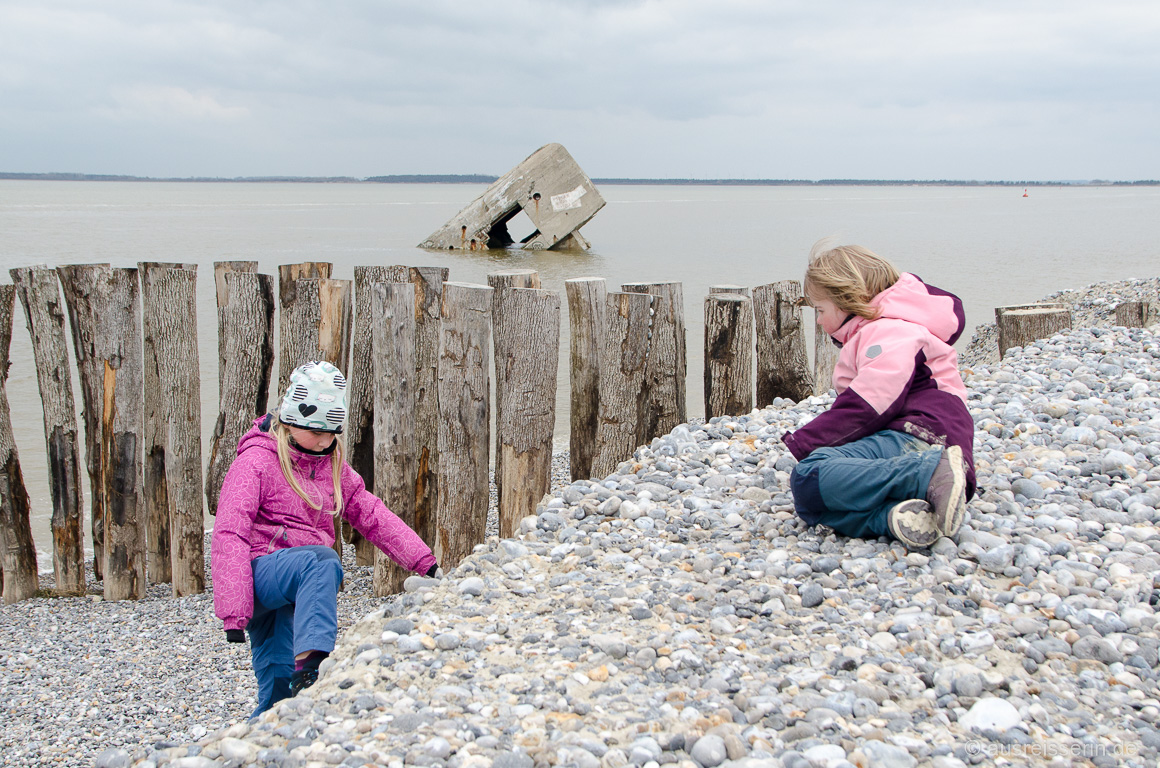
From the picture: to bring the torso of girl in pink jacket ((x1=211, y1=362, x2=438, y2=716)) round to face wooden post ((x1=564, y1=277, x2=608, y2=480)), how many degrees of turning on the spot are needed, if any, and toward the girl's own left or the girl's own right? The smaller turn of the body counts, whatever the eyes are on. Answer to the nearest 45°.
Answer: approximately 90° to the girl's own left

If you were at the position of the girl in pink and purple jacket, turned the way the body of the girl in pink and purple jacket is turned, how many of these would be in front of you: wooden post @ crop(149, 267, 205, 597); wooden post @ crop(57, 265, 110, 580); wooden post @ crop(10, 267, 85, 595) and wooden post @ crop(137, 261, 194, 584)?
4

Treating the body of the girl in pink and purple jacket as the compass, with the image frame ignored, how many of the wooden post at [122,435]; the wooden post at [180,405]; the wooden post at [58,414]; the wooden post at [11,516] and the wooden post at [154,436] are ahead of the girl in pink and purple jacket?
5

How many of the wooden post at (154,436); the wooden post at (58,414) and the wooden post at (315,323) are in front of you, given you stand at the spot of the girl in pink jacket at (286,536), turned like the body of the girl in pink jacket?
0

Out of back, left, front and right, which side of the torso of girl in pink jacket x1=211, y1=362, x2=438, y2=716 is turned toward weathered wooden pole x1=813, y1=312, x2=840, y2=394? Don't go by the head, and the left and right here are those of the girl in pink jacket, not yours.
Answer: left

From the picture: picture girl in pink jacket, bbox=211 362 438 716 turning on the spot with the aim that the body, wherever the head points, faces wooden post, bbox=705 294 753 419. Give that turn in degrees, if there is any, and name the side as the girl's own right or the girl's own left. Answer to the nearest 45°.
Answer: approximately 90° to the girl's own left

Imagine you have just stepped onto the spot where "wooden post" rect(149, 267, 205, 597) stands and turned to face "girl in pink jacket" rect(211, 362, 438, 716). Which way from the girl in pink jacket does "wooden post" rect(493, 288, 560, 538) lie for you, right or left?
left

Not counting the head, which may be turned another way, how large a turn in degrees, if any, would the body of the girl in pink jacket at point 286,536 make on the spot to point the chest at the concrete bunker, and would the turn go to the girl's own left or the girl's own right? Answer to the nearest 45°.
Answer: approximately 135° to the girl's own left

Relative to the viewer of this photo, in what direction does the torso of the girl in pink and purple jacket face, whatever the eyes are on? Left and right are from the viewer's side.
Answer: facing to the left of the viewer

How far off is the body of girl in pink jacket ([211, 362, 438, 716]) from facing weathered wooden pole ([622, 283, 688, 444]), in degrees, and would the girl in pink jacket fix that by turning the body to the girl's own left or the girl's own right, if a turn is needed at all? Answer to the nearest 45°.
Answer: approximately 90° to the girl's own left

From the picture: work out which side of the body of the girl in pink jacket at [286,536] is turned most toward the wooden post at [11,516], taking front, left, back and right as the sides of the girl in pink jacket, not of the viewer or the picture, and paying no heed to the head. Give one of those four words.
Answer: back

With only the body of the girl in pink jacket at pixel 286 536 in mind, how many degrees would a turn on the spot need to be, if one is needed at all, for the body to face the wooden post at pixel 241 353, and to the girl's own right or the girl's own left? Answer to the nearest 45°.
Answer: approximately 135° to the girl's own left

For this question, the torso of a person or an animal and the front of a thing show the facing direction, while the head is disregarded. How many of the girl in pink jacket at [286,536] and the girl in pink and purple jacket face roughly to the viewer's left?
1

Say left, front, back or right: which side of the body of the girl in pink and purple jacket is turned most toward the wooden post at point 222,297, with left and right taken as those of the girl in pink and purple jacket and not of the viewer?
front

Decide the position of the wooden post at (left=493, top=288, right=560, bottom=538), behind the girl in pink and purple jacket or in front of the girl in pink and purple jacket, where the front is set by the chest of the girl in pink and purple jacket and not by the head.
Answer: in front

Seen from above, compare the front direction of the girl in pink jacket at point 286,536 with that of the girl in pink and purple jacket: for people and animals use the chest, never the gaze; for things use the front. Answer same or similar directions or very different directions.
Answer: very different directions

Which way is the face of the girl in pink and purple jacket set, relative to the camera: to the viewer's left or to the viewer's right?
to the viewer's left

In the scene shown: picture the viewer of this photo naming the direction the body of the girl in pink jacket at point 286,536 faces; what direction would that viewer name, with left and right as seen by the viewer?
facing the viewer and to the right of the viewer

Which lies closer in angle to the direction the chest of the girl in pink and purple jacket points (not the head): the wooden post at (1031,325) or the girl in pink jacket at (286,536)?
the girl in pink jacket
